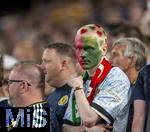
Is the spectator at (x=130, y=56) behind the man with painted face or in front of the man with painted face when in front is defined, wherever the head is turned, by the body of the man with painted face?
behind

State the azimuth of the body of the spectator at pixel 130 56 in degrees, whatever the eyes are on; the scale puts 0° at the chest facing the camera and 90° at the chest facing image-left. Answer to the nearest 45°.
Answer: approximately 90°

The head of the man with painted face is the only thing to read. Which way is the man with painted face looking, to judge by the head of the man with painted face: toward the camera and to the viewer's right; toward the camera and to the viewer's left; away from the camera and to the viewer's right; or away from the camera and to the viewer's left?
toward the camera and to the viewer's left

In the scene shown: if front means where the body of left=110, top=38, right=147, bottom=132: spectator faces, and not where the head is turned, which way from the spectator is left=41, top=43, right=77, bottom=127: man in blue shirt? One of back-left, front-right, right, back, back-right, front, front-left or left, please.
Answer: front

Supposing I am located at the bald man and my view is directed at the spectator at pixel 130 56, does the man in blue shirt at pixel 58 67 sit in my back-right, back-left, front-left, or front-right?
front-left

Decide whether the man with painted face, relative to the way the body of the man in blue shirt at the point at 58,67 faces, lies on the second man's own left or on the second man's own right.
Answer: on the second man's own left

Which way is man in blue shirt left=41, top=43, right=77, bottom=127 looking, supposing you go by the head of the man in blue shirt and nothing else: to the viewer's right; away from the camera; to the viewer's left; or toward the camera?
to the viewer's left
